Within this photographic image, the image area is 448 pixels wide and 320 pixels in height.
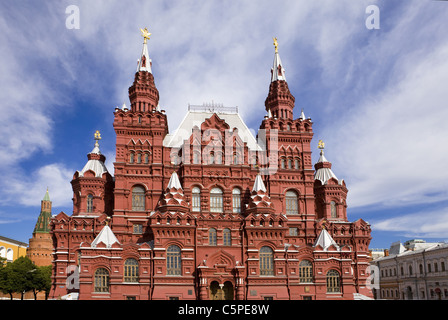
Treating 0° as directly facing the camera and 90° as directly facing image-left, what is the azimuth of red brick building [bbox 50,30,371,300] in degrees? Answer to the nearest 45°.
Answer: approximately 0°
